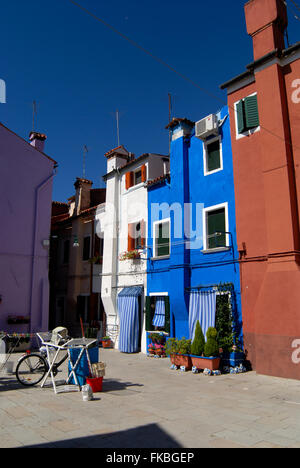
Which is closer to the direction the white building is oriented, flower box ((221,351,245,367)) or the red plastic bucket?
the red plastic bucket

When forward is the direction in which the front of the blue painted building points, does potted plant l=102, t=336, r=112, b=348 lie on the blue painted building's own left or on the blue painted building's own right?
on the blue painted building's own right

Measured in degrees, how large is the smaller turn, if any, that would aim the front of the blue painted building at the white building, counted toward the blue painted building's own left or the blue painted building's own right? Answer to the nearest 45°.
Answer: approximately 90° to the blue painted building's own right

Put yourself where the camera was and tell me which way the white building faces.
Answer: facing the viewer and to the left of the viewer

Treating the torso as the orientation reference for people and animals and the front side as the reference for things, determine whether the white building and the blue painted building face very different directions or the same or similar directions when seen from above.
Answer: same or similar directions

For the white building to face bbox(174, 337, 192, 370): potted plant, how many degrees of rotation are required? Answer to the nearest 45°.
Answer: approximately 45° to its left

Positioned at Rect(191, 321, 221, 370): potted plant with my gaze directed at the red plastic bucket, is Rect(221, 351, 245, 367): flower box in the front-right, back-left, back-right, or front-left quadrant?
back-left

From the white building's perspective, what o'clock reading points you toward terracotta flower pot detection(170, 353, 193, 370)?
The terracotta flower pot is roughly at 10 o'clock from the white building.

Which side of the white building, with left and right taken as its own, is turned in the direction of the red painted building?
left

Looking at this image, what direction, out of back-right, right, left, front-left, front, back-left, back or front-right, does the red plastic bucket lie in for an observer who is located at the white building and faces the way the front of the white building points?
front-left

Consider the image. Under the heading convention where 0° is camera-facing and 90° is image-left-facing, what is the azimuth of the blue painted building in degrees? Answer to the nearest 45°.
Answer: approximately 45°

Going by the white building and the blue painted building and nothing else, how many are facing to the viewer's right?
0
